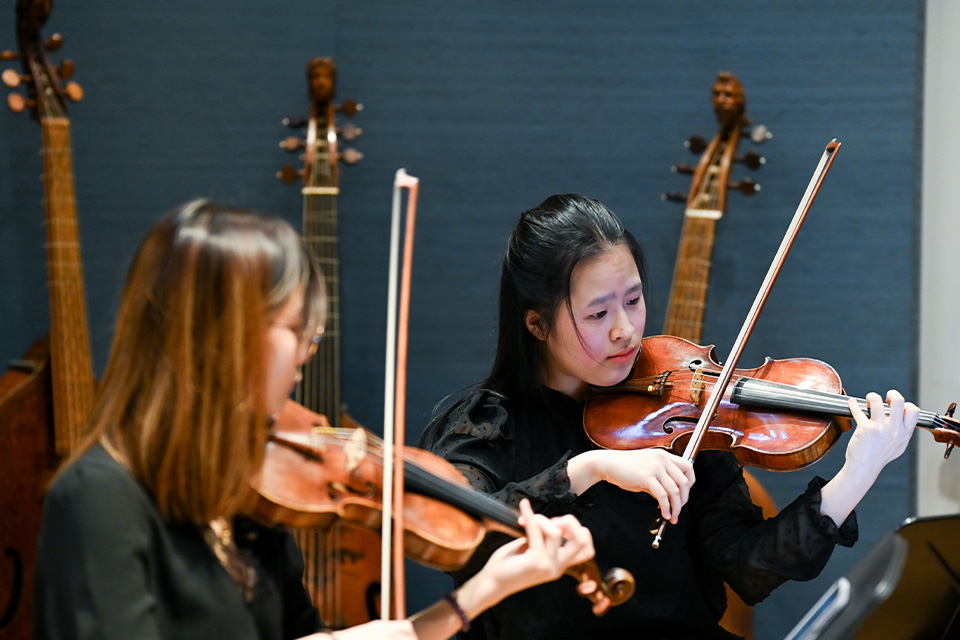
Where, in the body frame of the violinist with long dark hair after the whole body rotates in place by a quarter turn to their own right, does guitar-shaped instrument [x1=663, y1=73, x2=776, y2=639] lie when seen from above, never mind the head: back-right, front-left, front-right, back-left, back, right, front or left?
back-right

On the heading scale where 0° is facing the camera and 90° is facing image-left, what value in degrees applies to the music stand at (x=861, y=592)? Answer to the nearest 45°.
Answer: approximately 90°

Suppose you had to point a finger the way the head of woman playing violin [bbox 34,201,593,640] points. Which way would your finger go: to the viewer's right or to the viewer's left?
to the viewer's right

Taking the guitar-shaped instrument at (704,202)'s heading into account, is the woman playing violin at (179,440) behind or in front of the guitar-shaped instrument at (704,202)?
in front

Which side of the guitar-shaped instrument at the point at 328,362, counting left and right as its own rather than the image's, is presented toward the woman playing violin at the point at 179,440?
front

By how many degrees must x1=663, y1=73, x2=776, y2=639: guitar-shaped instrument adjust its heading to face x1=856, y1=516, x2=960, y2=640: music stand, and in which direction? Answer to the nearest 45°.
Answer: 0° — it already faces it
